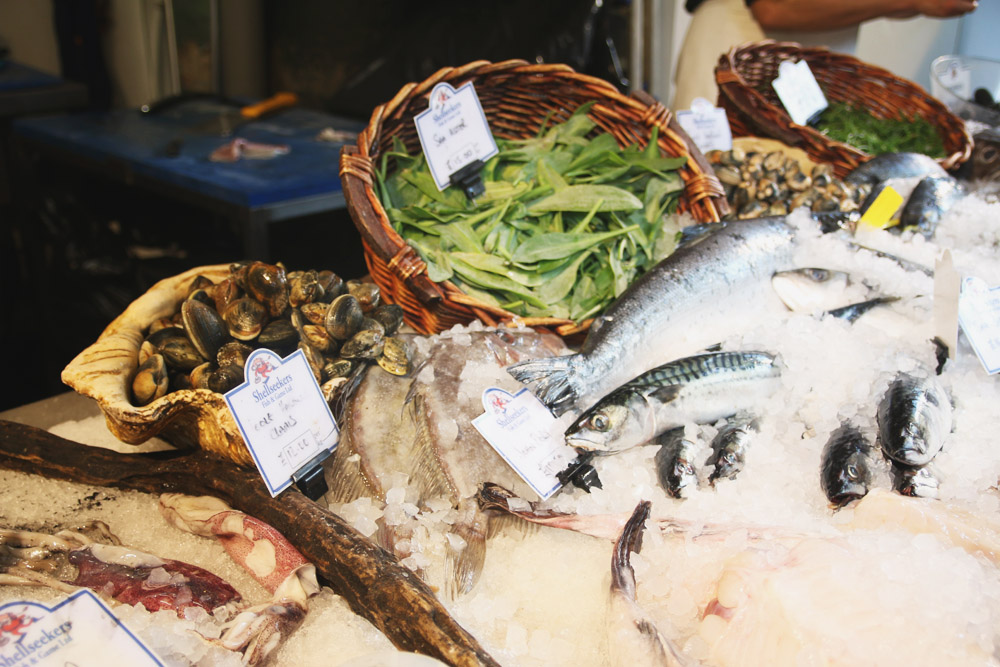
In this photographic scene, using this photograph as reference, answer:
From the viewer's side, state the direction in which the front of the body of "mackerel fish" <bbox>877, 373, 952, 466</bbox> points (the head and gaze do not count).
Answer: toward the camera

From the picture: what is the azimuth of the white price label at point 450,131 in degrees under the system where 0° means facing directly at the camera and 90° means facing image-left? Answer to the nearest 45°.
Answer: approximately 0°

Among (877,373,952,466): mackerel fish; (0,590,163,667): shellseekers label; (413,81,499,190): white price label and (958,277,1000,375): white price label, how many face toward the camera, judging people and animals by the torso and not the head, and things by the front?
4

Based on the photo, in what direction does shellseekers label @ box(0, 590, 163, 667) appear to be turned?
toward the camera

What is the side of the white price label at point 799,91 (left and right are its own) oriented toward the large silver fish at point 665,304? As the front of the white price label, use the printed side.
front

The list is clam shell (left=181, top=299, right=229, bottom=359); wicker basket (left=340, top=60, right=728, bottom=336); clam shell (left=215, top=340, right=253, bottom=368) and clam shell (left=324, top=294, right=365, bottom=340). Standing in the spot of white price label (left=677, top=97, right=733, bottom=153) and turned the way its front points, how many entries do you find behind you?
0

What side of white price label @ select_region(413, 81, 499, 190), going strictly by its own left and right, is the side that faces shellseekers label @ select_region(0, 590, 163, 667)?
front

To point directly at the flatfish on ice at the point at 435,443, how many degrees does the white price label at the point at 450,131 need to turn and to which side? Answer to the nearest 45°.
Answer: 0° — it already faces it

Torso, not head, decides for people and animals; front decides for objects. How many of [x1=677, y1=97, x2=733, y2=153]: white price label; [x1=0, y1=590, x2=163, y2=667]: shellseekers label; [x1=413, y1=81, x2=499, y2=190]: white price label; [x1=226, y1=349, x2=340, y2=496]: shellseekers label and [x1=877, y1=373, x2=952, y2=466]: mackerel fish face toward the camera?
5

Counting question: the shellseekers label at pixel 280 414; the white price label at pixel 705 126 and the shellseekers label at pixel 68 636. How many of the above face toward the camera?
3
